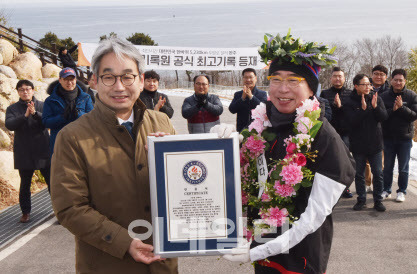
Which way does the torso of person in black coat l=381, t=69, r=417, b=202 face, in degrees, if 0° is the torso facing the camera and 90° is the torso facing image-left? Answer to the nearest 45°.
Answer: approximately 0°

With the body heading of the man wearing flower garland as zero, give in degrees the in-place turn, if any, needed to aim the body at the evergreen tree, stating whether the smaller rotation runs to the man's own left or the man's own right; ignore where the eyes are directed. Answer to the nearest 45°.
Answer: approximately 135° to the man's own right
